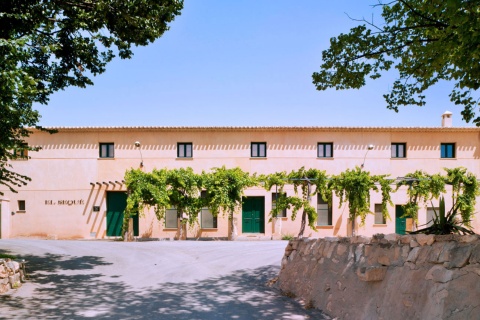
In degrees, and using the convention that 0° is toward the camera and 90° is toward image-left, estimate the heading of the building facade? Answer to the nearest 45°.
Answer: approximately 0°

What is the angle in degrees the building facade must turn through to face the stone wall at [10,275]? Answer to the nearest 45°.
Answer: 0° — it already faces it

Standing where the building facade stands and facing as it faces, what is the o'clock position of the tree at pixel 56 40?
The tree is roughly at 12 o'clock from the building facade.

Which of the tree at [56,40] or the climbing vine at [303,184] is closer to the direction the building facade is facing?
the tree

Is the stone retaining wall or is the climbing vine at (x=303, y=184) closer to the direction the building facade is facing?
the stone retaining wall

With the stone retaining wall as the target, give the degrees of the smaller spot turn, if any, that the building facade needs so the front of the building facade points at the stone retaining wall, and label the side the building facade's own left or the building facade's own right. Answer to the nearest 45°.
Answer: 0° — it already faces it
